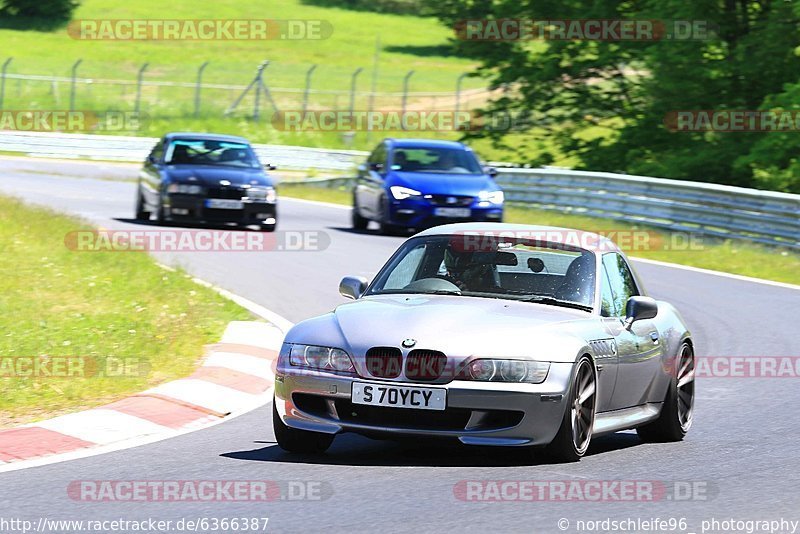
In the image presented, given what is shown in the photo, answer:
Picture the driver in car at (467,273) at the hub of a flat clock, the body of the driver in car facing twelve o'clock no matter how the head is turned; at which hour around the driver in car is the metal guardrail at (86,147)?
The metal guardrail is roughly at 4 o'clock from the driver in car.

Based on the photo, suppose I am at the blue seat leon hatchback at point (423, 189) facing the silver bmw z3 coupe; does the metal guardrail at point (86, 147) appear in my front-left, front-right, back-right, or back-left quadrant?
back-right

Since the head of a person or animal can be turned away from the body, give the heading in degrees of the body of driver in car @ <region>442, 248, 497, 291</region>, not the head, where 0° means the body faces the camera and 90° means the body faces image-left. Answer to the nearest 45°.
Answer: approximately 45°

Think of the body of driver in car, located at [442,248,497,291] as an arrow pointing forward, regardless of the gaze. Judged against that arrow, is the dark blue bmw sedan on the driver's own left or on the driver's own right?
on the driver's own right

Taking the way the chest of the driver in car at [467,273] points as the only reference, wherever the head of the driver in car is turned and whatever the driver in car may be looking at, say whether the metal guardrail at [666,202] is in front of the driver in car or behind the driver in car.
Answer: behind

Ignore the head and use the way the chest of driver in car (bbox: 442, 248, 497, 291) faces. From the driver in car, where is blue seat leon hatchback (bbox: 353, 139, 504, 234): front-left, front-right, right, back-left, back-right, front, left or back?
back-right
